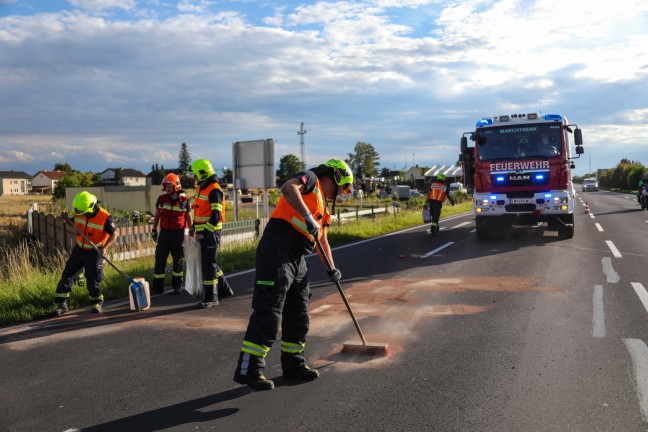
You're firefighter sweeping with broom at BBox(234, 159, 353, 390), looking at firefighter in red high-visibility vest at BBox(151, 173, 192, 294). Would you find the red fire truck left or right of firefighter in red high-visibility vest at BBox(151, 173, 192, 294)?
right

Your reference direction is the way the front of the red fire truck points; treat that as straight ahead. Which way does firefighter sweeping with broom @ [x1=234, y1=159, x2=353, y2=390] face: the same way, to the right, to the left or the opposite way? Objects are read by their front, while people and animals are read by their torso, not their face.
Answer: to the left

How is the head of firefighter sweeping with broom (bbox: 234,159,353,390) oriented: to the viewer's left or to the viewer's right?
to the viewer's right

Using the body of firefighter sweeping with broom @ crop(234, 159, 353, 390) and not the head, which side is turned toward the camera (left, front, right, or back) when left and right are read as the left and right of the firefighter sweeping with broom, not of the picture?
right

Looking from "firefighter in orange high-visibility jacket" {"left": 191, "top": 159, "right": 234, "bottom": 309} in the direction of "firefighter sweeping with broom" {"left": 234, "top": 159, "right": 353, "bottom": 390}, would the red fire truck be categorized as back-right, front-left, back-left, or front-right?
back-left

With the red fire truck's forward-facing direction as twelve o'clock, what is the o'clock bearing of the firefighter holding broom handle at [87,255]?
The firefighter holding broom handle is roughly at 1 o'clock from the red fire truck.

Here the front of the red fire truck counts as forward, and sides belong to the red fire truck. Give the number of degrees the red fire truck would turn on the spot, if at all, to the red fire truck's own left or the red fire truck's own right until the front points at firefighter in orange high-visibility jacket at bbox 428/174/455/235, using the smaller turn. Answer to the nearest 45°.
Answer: approximately 135° to the red fire truck's own right

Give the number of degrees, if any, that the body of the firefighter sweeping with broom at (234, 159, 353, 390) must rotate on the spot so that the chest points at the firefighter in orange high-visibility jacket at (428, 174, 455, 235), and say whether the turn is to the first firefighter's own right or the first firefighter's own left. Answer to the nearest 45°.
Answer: approximately 90° to the first firefighter's own left

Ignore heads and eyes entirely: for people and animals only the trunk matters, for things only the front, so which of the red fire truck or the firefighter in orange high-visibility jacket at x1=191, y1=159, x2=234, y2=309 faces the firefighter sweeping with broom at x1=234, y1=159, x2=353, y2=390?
the red fire truck
